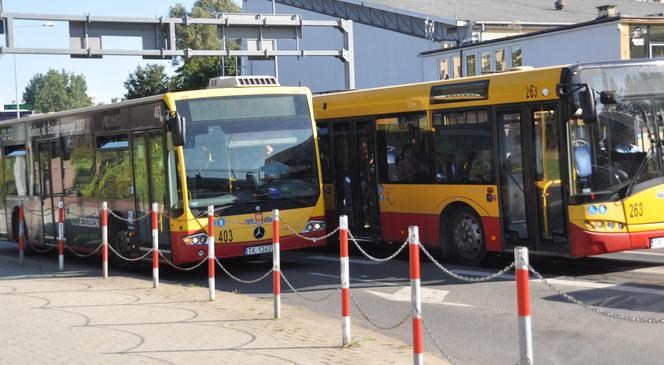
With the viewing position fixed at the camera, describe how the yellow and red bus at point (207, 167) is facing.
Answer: facing the viewer and to the right of the viewer

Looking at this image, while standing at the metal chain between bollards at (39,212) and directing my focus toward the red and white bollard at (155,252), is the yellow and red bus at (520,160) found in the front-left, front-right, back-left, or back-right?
front-left

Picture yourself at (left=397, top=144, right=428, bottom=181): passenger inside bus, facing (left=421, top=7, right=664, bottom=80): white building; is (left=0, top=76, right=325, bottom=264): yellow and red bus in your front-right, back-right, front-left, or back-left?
back-left

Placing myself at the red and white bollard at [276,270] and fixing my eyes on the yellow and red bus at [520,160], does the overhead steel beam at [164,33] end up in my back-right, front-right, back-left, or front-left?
front-left

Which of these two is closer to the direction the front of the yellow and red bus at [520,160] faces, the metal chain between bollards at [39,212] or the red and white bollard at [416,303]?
the red and white bollard

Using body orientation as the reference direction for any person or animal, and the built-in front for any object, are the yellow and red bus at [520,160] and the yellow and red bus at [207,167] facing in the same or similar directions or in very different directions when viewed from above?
same or similar directions

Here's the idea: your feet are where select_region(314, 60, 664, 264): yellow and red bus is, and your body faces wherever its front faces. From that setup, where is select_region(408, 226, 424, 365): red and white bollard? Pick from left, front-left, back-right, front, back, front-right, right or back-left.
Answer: front-right

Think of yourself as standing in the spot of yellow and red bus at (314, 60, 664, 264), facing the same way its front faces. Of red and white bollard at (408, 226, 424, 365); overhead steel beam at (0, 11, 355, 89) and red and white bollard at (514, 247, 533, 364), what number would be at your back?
1

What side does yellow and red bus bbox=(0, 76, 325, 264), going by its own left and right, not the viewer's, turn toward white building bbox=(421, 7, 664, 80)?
left

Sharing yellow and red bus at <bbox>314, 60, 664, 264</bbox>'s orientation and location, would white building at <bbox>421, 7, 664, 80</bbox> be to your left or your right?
on your left

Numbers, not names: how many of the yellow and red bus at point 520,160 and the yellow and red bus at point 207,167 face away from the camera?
0

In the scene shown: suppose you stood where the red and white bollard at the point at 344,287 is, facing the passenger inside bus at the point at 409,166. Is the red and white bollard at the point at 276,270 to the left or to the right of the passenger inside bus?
left

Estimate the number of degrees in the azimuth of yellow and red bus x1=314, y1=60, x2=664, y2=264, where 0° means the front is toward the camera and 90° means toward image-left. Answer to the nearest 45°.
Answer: approximately 315°

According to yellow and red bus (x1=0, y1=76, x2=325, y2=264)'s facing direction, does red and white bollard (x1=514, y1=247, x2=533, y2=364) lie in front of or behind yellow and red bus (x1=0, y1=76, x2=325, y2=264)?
in front

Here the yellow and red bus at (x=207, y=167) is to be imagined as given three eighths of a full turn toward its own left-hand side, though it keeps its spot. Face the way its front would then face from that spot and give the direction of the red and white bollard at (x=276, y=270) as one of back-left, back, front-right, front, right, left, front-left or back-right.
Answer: back

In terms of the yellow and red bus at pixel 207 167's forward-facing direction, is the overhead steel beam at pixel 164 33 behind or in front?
behind
